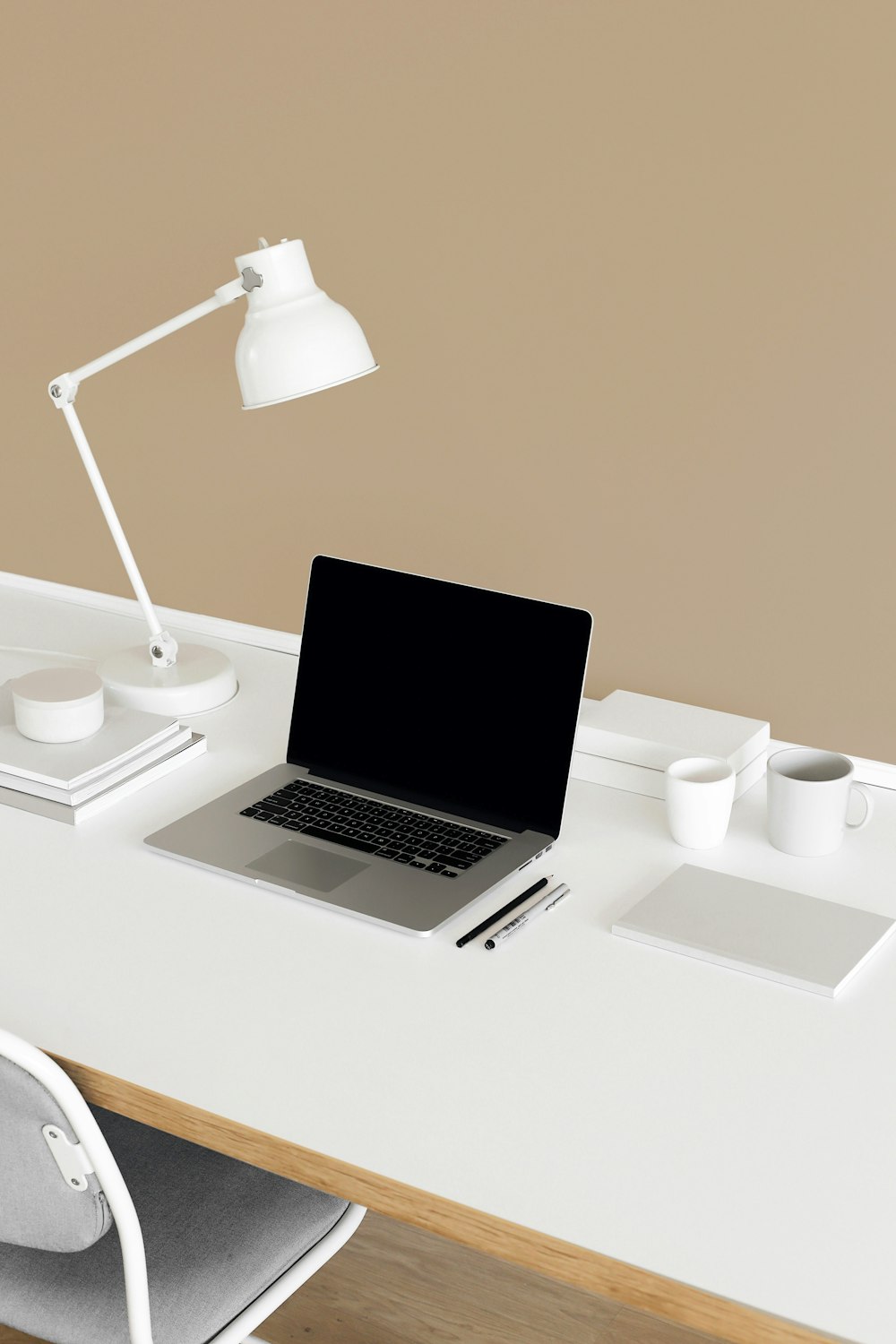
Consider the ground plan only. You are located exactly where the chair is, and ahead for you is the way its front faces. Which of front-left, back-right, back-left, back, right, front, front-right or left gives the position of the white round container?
front-left

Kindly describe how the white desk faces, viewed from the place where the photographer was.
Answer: facing the viewer and to the left of the viewer

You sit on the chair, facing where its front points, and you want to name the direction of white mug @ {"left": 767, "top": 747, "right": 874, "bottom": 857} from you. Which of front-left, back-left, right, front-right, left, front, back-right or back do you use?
front-right

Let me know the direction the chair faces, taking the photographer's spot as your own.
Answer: facing away from the viewer and to the right of the viewer

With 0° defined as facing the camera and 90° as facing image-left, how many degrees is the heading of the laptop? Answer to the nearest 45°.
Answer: approximately 45°

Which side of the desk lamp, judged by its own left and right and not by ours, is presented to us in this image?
right

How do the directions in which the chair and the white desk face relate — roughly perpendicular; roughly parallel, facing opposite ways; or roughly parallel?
roughly parallel, facing opposite ways

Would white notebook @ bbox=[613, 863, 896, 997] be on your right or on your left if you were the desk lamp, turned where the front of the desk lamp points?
on your right

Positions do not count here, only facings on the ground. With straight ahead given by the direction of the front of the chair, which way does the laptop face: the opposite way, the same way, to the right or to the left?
the opposite way

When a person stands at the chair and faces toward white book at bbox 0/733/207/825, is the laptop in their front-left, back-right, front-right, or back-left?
front-right
